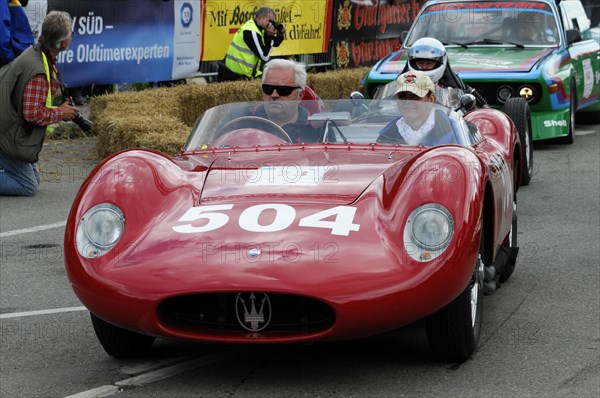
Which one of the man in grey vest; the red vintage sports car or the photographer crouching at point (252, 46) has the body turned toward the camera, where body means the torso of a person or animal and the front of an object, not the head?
the red vintage sports car

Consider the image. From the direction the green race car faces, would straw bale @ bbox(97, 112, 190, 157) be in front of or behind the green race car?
in front

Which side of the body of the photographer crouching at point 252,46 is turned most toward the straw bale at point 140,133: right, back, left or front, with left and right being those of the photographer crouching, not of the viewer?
right

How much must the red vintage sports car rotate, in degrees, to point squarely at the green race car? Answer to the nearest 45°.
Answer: approximately 180°

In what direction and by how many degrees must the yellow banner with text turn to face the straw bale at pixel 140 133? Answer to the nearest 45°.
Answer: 0° — it already faces it

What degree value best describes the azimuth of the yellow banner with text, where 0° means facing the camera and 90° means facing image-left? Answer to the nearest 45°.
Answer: approximately 0°

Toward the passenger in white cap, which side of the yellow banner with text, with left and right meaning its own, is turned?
front

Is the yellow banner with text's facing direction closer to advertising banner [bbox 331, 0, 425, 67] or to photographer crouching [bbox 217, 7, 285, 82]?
the photographer crouching

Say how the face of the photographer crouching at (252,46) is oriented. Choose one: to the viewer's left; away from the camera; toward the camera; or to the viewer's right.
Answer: to the viewer's right

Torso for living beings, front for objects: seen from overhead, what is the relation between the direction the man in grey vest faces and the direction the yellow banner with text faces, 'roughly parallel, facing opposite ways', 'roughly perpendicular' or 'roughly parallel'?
roughly perpendicular

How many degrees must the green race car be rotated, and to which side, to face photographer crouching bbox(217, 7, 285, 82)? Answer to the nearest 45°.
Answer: approximately 45° to its right

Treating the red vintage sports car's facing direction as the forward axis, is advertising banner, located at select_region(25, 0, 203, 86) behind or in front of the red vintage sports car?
behind

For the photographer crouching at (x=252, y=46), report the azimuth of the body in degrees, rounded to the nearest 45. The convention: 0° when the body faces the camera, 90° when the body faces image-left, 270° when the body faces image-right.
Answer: approximately 270°

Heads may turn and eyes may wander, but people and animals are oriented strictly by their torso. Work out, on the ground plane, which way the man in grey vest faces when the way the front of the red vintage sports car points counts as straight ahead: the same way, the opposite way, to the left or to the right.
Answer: to the left

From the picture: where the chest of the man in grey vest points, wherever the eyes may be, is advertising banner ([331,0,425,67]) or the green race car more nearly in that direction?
the green race car
